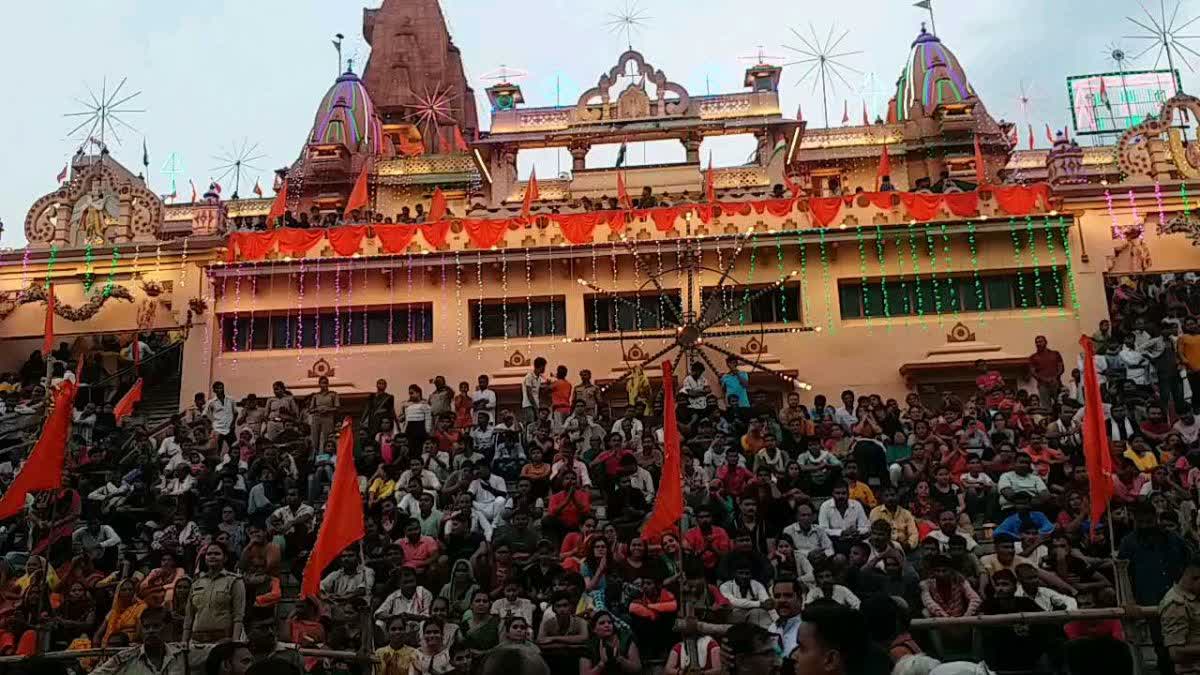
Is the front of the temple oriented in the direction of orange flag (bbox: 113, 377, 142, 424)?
no

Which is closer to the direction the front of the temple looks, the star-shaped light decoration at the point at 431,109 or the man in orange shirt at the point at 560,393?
the man in orange shirt

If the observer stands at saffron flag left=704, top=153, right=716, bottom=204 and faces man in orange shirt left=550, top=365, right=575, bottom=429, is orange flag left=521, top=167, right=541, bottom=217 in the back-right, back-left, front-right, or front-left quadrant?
front-right

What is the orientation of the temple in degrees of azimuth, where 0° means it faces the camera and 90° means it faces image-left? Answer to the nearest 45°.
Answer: approximately 0°

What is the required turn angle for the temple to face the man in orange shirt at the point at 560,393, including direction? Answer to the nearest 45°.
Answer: approximately 45° to its right
